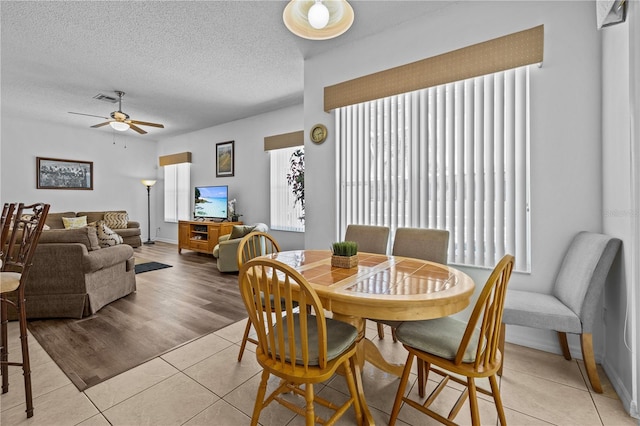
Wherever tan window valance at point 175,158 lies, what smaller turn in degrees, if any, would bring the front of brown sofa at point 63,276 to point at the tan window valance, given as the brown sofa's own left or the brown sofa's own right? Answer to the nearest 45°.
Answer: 0° — it already faces it

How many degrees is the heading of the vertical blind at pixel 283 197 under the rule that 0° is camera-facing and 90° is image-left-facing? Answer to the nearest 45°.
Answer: approximately 45°

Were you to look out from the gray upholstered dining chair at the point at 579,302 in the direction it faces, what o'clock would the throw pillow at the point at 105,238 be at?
The throw pillow is roughly at 1 o'clock from the gray upholstered dining chair.

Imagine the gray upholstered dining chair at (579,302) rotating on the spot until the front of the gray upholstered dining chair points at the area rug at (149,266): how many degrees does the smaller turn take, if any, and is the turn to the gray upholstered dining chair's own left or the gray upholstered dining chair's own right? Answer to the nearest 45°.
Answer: approximately 45° to the gray upholstered dining chair's own right

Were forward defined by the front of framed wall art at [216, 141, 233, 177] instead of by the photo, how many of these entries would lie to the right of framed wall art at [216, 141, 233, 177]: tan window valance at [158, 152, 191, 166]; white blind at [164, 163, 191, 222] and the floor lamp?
3

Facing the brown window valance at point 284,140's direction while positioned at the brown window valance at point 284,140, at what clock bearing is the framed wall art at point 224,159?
The framed wall art is roughly at 3 o'clock from the brown window valance.

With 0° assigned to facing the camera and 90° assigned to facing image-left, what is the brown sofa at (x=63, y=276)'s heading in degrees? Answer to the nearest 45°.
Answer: approximately 225°

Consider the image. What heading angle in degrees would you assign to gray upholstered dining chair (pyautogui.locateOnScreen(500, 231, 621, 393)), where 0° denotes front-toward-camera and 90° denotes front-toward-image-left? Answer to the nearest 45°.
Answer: approximately 45°

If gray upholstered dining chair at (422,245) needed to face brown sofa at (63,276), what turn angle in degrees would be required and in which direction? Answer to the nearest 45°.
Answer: approximately 45° to its right

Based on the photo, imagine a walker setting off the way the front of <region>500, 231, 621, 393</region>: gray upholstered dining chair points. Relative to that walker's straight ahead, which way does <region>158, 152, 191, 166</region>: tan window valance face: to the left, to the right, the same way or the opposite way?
to the left

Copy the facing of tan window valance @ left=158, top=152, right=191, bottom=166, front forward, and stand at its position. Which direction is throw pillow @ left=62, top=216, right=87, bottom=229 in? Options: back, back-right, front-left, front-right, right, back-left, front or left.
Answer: front-right
